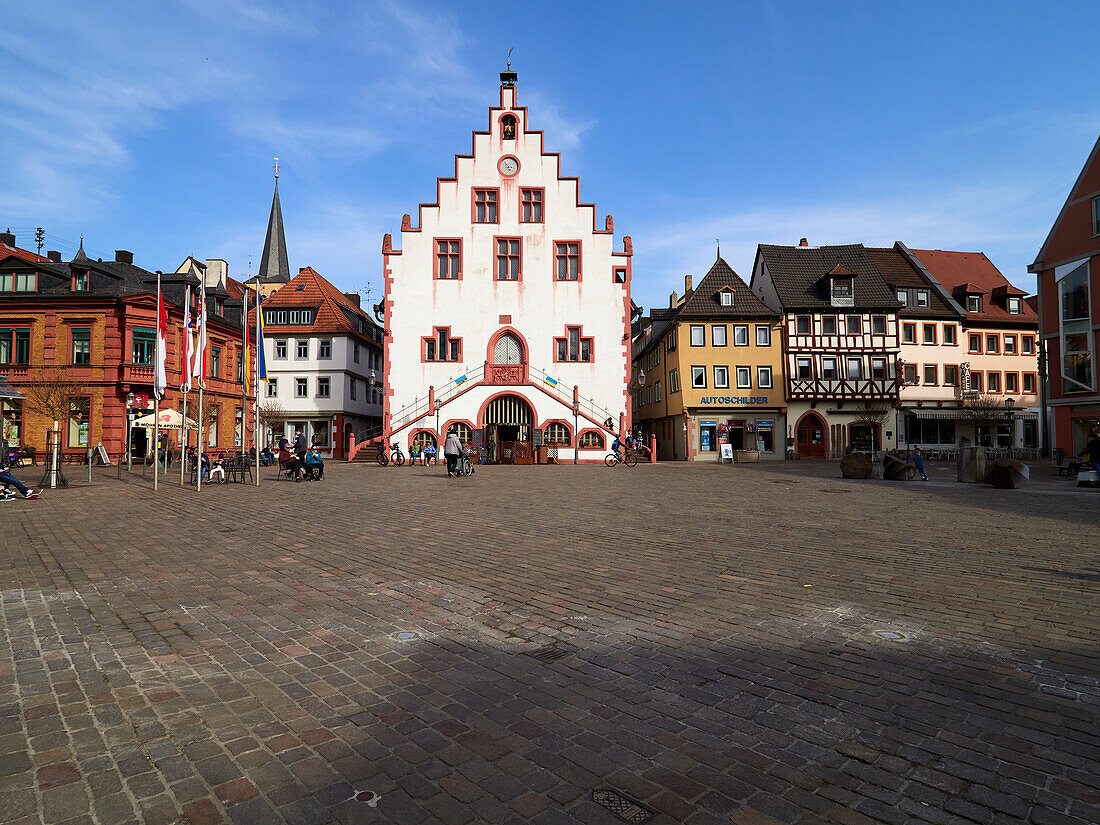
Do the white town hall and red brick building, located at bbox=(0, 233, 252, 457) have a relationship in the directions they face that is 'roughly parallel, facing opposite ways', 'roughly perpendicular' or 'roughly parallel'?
roughly perpendicular

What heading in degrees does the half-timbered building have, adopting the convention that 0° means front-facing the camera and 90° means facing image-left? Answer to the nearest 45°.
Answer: approximately 0°

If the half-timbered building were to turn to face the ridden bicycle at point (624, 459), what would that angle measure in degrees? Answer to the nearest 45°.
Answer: approximately 45° to its right

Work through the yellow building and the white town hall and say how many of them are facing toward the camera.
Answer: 2

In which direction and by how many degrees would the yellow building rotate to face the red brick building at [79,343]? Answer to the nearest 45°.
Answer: approximately 45° to its right

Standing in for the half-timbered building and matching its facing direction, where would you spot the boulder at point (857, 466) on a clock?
The boulder is roughly at 12 o'clock from the half-timbered building.
